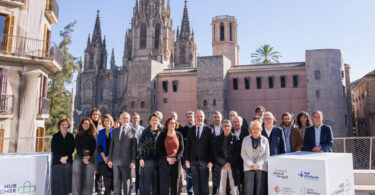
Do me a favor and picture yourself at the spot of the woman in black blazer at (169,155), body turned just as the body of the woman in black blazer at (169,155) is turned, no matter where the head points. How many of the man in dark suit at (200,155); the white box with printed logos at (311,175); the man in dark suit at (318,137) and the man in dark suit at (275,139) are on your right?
0

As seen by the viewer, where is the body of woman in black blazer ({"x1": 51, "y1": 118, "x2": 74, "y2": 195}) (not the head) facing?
toward the camera

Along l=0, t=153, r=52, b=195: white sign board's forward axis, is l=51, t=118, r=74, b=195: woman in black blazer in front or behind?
behind

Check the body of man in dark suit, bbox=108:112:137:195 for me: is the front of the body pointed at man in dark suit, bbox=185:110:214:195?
no

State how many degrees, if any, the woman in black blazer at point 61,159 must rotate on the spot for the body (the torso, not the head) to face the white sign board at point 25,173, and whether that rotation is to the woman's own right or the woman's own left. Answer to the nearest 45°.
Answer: approximately 45° to the woman's own right

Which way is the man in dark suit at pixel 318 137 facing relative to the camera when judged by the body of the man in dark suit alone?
toward the camera

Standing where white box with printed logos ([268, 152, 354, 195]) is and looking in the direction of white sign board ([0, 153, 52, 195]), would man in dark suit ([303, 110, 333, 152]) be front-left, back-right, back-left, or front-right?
back-right

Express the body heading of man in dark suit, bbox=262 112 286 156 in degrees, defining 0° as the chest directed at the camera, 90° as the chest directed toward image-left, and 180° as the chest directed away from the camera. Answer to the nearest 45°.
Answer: approximately 45°

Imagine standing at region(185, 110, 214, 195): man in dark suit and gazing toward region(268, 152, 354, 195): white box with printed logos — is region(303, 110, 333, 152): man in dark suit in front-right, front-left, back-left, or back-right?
front-left

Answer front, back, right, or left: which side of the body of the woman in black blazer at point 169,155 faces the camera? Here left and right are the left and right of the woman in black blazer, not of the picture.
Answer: front

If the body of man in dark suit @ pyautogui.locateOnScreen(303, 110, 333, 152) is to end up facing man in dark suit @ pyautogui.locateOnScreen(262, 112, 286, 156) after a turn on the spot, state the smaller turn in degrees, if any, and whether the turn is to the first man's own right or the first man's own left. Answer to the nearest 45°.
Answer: approximately 45° to the first man's own right

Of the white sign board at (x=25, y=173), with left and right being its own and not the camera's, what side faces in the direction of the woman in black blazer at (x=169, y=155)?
left

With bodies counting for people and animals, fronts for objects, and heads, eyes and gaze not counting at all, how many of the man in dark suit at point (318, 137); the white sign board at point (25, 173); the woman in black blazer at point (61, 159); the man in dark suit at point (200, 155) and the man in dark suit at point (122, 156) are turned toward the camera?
5

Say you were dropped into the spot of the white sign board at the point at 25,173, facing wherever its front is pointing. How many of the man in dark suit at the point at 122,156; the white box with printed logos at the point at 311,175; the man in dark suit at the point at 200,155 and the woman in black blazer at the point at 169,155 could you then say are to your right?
0

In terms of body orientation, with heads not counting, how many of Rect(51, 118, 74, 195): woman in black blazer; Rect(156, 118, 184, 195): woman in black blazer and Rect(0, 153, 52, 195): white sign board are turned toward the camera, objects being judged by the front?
3

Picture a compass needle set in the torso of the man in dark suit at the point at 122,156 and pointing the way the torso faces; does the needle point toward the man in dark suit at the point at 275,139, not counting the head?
no

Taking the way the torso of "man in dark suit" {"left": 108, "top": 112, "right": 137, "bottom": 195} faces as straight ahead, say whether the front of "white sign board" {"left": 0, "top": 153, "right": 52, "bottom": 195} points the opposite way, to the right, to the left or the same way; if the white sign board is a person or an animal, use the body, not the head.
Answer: the same way

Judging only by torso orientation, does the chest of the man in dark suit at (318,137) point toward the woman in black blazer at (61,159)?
no
